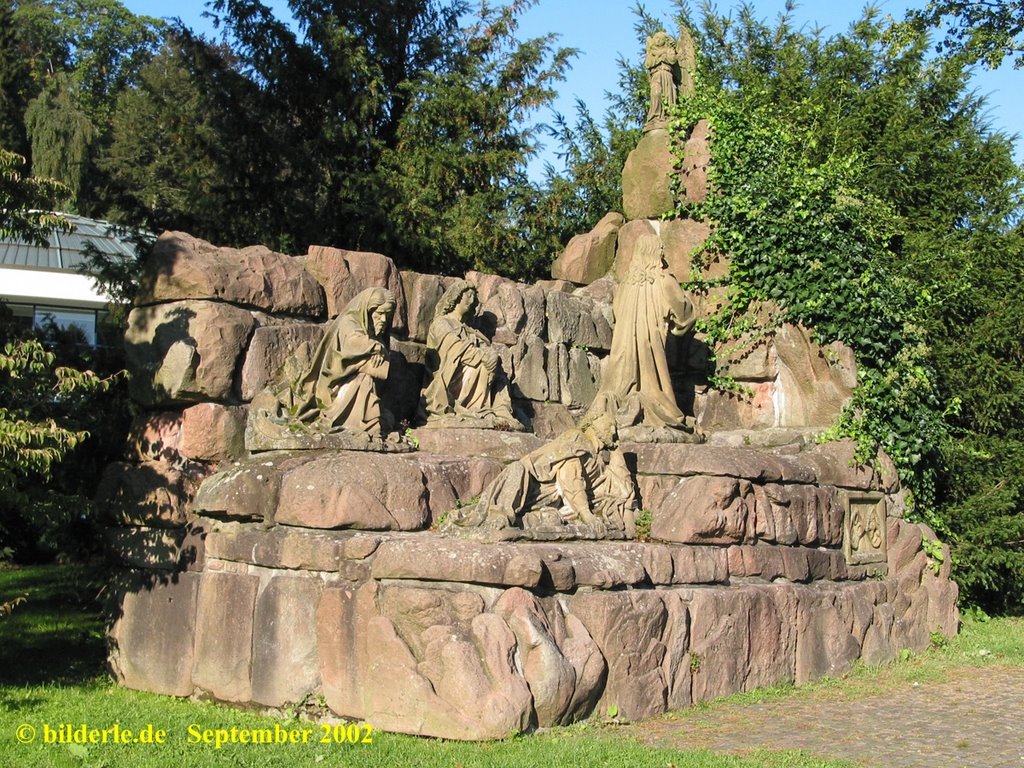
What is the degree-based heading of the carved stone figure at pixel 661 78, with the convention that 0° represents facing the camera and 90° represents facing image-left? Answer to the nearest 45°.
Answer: approximately 0°
